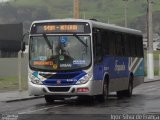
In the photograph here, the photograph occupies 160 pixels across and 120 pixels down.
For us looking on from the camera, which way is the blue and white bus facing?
facing the viewer and to the left of the viewer
